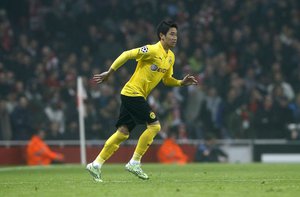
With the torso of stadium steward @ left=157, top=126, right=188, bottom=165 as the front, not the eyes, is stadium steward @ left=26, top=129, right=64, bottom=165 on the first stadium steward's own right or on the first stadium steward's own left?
on the first stadium steward's own left

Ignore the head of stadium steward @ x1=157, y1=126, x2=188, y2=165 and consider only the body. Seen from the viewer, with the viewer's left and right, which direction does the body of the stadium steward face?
facing away from the viewer

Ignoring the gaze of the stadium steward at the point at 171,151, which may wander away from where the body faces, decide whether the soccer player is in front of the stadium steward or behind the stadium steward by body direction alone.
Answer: behind
